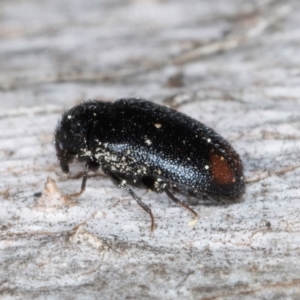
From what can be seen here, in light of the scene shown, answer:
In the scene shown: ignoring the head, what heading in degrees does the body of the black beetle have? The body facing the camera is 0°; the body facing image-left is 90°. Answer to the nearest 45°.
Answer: approximately 90°
